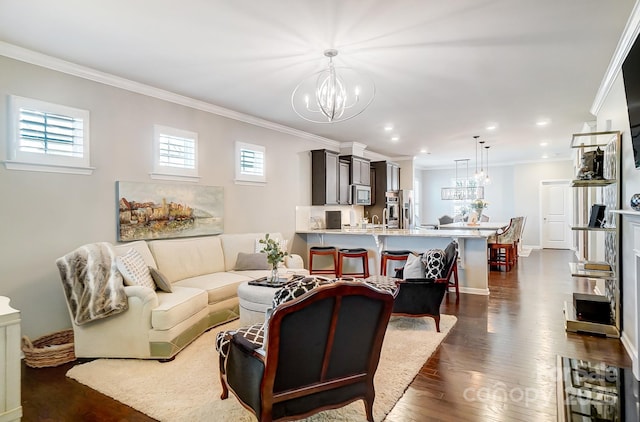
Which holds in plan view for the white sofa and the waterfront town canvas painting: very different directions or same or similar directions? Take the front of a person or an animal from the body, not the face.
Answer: same or similar directions

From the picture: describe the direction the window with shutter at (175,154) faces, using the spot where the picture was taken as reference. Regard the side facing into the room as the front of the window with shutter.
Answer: facing the viewer and to the right of the viewer

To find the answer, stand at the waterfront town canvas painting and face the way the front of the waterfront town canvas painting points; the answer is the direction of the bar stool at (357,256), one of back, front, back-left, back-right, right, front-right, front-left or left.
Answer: front-left

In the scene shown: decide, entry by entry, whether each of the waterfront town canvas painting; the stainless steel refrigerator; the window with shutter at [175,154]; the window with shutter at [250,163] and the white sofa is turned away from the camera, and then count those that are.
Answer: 0

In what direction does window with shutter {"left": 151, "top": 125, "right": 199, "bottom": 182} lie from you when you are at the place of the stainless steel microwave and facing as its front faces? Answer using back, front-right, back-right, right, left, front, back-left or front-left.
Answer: right

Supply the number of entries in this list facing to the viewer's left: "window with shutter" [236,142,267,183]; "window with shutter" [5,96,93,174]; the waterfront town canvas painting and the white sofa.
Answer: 0

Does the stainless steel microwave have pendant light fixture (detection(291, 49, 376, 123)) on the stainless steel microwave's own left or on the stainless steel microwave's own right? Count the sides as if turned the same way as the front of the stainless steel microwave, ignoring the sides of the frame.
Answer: on the stainless steel microwave's own right

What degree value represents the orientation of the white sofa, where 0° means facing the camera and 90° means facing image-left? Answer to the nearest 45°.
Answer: approximately 315°

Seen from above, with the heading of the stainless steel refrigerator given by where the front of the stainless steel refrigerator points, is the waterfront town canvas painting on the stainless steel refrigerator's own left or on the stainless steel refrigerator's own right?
on the stainless steel refrigerator's own right

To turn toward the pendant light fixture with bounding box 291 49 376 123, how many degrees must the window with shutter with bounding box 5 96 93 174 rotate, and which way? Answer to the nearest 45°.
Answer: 0° — it already faces it

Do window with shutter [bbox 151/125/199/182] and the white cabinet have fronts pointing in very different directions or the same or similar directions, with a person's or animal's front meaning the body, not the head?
same or similar directions

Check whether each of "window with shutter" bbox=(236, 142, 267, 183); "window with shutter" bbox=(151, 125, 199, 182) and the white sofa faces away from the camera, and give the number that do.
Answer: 0

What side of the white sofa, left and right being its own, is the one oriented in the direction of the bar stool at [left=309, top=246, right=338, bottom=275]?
left

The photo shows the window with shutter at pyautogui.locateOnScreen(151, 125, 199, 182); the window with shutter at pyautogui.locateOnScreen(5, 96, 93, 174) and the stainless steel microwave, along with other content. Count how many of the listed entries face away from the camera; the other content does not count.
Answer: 0

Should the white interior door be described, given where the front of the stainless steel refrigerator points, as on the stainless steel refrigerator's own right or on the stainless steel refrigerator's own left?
on the stainless steel refrigerator's own left
